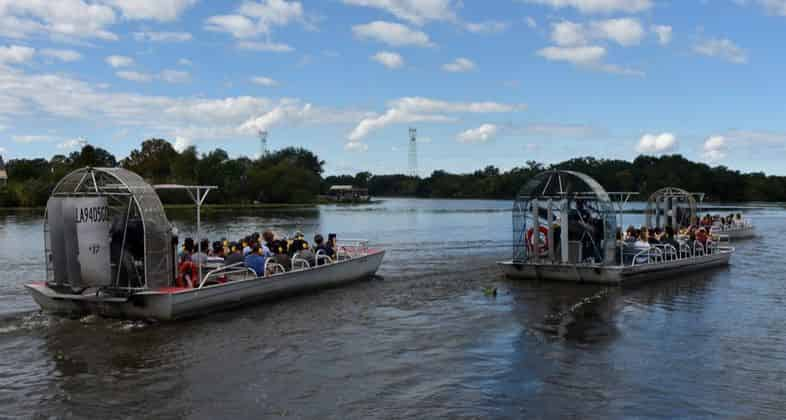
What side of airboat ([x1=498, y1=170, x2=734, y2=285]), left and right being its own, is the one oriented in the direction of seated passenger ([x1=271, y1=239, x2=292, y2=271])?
back

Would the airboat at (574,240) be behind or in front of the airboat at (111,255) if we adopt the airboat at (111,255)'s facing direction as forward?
in front

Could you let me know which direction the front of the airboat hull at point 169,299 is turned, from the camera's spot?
facing away from the viewer and to the right of the viewer

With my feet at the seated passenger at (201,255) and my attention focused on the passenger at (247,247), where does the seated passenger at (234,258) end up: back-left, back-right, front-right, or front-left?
front-right

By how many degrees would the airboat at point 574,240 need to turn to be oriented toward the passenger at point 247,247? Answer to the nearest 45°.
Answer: approximately 180°

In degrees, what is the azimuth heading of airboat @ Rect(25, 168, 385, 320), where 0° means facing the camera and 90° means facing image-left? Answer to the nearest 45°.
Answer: approximately 225°

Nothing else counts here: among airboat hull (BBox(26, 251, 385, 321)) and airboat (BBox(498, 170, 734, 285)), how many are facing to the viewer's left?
0

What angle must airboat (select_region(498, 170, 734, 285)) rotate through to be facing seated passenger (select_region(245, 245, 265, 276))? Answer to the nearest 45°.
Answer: approximately 180°

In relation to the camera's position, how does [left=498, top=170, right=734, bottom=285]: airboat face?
facing away from the viewer and to the right of the viewer

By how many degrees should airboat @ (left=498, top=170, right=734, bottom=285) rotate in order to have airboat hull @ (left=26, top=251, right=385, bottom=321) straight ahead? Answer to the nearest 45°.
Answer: approximately 180°
